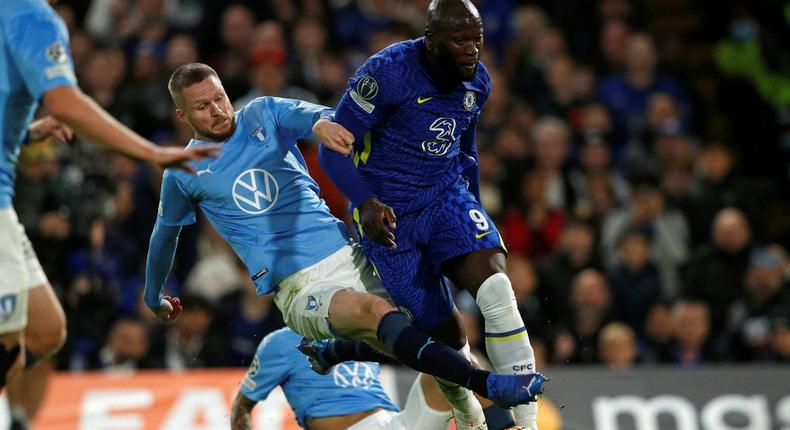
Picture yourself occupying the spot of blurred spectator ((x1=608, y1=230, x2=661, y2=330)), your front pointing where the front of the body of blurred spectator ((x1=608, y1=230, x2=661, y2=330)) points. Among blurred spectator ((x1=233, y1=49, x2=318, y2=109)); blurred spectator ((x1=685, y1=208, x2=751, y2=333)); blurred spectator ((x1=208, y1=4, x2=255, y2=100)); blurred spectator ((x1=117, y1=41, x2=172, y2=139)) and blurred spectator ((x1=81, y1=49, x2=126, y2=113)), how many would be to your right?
4

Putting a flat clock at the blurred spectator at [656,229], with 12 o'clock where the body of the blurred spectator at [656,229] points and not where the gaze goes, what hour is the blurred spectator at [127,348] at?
the blurred spectator at [127,348] is roughly at 2 o'clock from the blurred spectator at [656,229].

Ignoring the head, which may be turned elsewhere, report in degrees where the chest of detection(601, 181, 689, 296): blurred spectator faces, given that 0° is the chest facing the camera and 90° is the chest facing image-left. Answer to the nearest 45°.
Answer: approximately 0°

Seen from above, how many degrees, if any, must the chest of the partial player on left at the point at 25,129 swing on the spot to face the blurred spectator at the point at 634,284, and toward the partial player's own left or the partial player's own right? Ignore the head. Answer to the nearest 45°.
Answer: approximately 45° to the partial player's own left

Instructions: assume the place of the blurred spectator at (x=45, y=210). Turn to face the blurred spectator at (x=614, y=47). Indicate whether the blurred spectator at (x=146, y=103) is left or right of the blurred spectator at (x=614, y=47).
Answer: left

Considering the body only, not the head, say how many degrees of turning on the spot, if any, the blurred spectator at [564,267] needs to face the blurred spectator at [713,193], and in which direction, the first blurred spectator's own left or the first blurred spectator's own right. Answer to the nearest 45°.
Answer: approximately 135° to the first blurred spectator's own left

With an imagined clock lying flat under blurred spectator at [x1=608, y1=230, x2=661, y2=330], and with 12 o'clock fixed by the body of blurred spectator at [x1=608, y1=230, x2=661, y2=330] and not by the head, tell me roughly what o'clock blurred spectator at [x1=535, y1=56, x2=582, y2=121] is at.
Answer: blurred spectator at [x1=535, y1=56, x2=582, y2=121] is roughly at 5 o'clock from blurred spectator at [x1=608, y1=230, x2=661, y2=330].

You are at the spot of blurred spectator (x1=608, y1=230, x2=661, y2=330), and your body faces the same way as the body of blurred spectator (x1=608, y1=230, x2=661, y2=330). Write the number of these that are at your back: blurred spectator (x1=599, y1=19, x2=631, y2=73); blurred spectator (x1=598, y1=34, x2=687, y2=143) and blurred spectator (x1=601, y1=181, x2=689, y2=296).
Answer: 3
